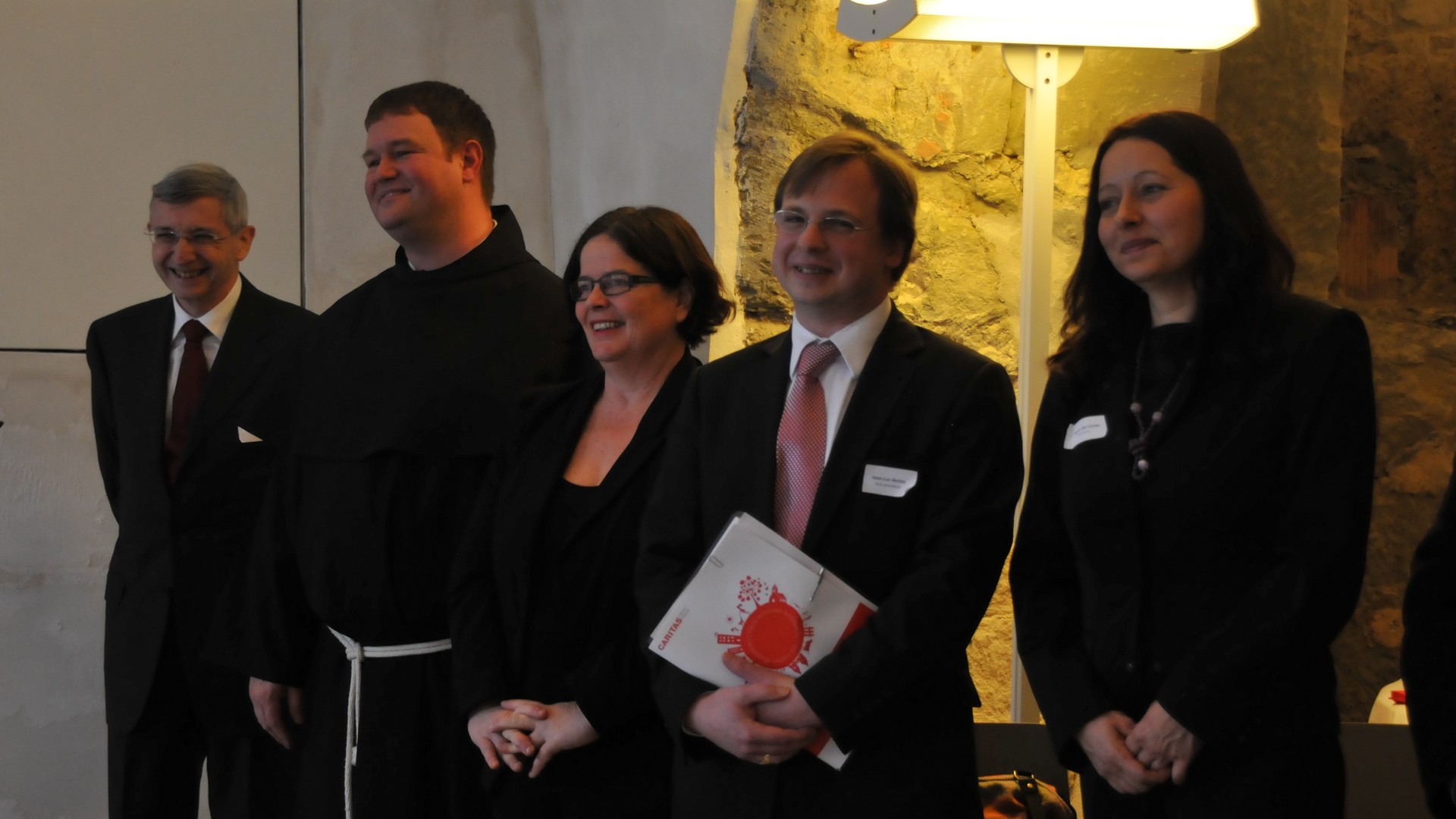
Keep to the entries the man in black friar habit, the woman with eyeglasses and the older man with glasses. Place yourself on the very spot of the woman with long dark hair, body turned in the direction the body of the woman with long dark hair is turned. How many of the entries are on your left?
0

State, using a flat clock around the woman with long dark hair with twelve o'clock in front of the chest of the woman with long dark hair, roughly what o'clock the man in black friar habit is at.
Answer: The man in black friar habit is roughly at 2 o'clock from the woman with long dark hair.

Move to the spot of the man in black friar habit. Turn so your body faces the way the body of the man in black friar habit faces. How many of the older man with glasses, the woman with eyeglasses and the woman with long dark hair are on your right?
1

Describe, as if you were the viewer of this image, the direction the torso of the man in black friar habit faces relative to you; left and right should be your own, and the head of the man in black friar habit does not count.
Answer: facing the viewer and to the left of the viewer

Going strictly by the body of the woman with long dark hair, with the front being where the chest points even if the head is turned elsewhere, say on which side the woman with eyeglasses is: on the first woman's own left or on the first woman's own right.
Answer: on the first woman's own right

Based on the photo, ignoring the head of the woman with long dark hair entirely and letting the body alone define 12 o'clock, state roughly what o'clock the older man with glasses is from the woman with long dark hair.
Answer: The older man with glasses is roughly at 2 o'clock from the woman with long dark hair.

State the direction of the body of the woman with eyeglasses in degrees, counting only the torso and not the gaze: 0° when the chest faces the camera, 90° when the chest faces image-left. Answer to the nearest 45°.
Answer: approximately 45°

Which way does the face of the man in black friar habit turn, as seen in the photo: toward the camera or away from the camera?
toward the camera

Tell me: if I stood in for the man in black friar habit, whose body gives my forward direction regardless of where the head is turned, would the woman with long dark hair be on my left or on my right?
on my left

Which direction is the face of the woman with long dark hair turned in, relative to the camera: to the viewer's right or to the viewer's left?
to the viewer's left

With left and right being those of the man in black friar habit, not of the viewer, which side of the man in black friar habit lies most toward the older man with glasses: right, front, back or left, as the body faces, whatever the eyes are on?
right

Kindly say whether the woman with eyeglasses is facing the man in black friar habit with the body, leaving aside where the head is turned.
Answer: no

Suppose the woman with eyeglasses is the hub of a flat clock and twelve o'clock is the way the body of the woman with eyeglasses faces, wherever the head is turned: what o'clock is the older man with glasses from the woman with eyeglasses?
The older man with glasses is roughly at 3 o'clock from the woman with eyeglasses.

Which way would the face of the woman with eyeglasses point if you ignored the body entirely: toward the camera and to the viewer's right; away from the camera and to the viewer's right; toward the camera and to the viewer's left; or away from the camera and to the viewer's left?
toward the camera and to the viewer's left
